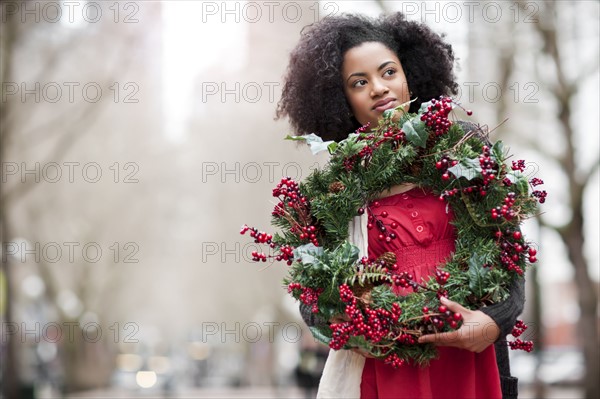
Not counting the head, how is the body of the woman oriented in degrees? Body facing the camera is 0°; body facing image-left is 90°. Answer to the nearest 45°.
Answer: approximately 0°

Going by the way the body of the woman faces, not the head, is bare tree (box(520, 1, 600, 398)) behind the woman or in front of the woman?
behind

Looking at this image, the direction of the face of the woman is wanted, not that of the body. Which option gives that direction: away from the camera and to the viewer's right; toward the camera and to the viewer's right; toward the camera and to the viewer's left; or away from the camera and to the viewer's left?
toward the camera and to the viewer's right

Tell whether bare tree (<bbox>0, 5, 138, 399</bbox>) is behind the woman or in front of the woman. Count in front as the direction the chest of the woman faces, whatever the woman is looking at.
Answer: behind
